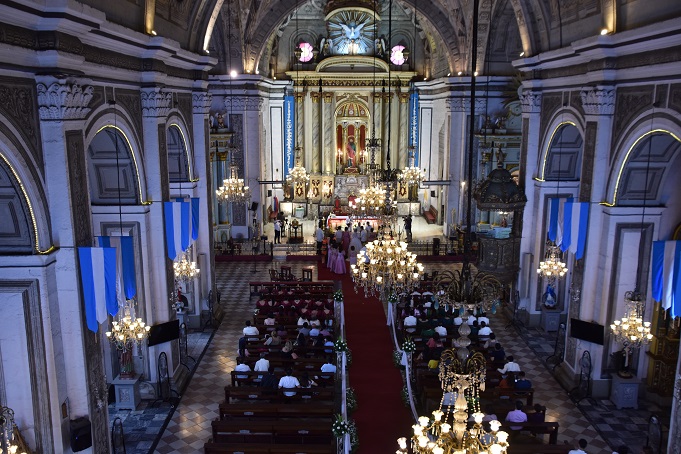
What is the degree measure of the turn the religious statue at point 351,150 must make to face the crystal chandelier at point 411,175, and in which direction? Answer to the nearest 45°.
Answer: approximately 45° to its left

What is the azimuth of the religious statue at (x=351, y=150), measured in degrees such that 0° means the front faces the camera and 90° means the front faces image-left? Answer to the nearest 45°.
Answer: approximately 0°

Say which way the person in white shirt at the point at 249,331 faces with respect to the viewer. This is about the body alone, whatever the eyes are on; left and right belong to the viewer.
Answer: facing away from the viewer

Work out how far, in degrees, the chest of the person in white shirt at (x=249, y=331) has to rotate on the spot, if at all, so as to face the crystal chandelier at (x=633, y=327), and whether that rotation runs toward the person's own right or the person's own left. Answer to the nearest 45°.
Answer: approximately 135° to the person's own right

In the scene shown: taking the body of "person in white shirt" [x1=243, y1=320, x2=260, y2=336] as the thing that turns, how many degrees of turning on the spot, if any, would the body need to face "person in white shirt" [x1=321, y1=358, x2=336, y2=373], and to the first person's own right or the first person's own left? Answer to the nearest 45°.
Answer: approximately 135° to the first person's own right

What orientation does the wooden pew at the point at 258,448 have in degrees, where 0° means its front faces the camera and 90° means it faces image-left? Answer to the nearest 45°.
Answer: approximately 180°

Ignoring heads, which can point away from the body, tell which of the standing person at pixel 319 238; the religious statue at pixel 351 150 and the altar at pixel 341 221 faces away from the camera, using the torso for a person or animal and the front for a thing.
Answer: the standing person

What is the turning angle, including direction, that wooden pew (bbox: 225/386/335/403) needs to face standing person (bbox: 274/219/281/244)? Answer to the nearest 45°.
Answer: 0° — it already faces them

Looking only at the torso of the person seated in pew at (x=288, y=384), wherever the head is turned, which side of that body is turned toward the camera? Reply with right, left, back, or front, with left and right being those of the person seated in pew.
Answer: back

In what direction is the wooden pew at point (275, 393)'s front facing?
away from the camera
